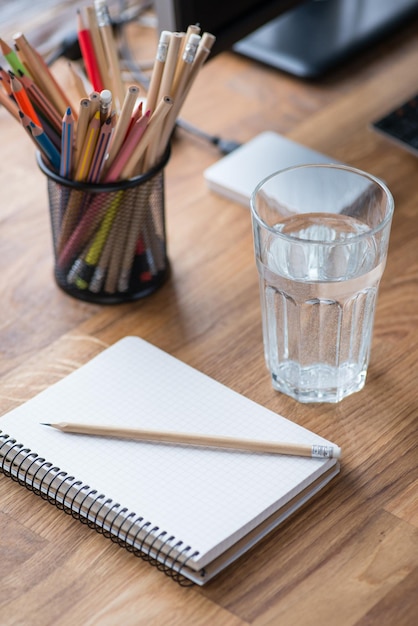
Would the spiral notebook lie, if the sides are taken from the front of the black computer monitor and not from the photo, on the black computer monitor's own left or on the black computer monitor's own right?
on the black computer monitor's own right

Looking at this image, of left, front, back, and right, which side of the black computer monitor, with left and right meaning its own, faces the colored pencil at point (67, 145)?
right

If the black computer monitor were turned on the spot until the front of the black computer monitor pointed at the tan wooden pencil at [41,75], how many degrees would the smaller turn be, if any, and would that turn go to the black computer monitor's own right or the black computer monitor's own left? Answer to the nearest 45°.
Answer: approximately 90° to the black computer monitor's own right

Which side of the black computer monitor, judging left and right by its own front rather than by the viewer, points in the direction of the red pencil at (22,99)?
right

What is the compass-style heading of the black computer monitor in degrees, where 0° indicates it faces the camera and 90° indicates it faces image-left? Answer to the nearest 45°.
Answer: approximately 315°

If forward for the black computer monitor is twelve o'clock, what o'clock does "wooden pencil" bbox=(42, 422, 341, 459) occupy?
The wooden pencil is roughly at 2 o'clock from the black computer monitor.
